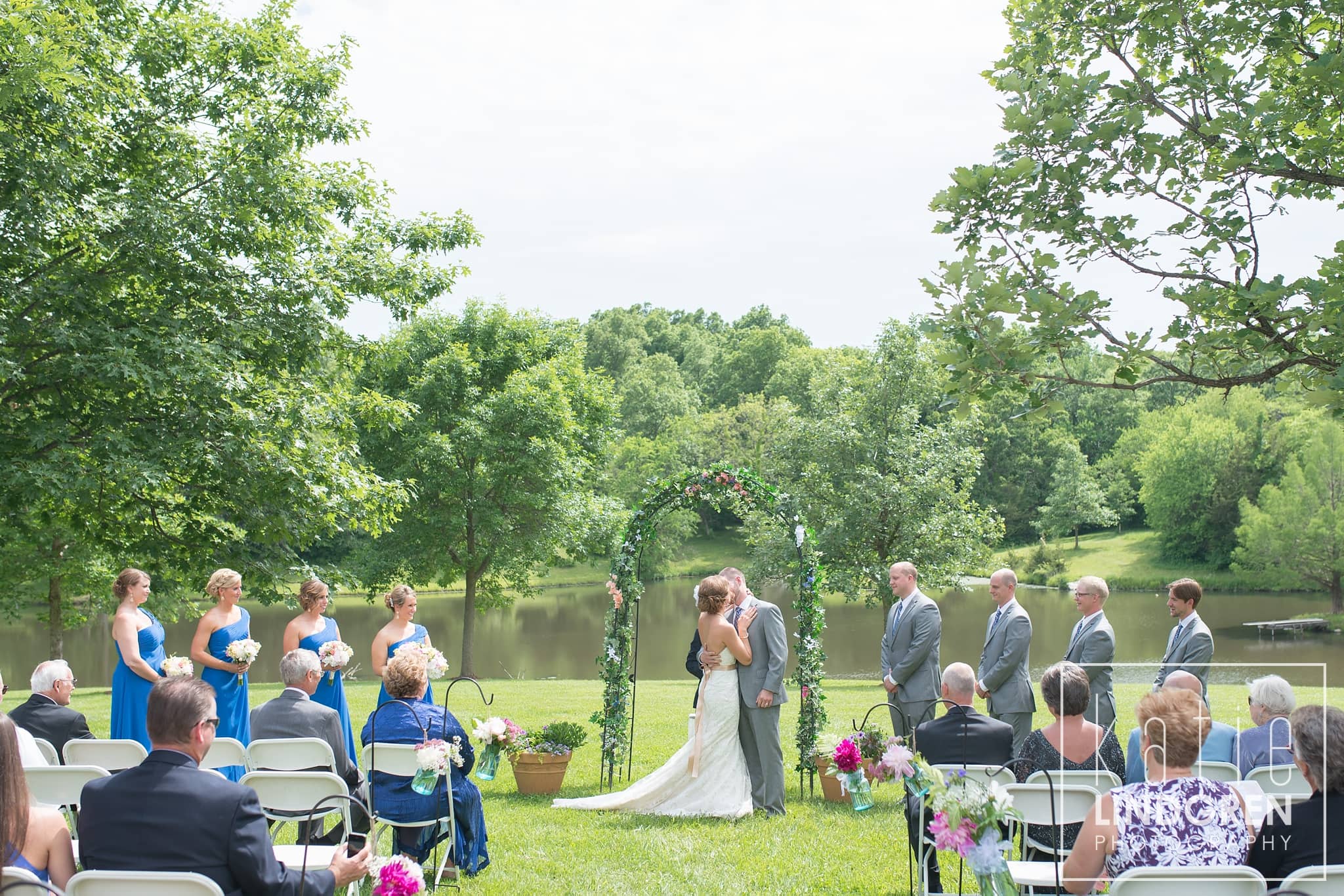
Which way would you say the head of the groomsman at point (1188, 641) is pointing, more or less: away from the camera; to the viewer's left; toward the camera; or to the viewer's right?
to the viewer's left

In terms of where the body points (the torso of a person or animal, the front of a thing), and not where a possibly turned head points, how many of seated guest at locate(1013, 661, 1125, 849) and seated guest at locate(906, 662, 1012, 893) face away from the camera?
2

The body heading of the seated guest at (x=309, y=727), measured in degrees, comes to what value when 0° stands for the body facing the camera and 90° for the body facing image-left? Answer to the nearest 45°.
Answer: approximately 225°

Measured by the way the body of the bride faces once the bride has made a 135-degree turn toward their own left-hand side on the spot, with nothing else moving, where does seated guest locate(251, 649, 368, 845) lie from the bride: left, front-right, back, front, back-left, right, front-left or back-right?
front-left

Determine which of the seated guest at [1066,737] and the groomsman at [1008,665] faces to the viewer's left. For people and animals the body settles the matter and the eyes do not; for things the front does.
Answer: the groomsman

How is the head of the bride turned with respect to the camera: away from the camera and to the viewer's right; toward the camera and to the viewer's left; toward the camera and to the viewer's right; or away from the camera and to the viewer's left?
away from the camera and to the viewer's right

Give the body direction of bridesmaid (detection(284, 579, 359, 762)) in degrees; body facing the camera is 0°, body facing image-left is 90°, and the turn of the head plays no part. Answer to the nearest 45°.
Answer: approximately 315°

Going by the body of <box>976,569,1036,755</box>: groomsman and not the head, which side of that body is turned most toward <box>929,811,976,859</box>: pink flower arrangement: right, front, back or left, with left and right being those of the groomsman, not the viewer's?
left

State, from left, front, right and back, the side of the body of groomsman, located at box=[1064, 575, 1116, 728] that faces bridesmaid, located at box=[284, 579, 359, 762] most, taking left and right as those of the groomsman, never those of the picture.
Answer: front

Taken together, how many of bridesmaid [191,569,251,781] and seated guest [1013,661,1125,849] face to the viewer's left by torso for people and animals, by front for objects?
0

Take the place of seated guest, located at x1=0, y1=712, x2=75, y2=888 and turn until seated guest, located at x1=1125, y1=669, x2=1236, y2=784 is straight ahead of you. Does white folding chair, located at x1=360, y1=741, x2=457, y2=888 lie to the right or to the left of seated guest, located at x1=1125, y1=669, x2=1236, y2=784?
left

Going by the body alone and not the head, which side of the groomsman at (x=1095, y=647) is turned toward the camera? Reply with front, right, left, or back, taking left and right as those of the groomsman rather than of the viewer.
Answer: left

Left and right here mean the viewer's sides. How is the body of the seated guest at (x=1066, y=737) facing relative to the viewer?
facing away from the viewer

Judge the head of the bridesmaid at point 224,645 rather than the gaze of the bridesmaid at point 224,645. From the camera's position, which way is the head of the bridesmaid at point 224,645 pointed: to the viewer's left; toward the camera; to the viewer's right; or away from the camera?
to the viewer's right

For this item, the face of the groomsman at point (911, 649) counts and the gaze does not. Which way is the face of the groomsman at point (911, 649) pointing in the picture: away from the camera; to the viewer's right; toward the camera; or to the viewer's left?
to the viewer's left

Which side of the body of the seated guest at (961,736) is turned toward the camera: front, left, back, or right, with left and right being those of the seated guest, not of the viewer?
back
